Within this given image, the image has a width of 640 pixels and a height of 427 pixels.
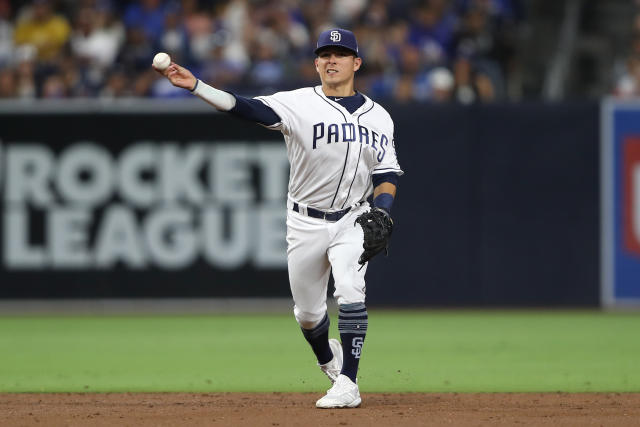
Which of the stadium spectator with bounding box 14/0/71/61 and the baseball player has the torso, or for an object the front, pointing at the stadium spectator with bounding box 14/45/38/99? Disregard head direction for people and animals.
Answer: the stadium spectator with bounding box 14/0/71/61

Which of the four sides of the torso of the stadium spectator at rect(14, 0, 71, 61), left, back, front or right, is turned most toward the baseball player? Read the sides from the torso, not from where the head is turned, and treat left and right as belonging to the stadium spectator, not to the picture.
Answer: front

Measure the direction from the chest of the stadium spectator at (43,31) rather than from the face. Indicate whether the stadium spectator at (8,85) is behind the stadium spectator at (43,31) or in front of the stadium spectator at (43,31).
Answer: in front

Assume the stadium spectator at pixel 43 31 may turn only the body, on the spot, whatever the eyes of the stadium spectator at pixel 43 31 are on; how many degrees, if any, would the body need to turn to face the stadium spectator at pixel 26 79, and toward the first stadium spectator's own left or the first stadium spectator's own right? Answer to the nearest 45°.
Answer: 0° — they already face them

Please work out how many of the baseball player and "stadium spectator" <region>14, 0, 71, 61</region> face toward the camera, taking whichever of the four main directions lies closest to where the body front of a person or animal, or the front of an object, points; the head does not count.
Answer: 2

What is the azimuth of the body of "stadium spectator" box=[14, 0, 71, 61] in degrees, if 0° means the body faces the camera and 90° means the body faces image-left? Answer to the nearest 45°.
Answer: approximately 0°

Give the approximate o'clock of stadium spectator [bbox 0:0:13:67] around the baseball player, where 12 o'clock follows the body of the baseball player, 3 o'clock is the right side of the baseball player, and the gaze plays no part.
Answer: The stadium spectator is roughly at 5 o'clock from the baseball player.

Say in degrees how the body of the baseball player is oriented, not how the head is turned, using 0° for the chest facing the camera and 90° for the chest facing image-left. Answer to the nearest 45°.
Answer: approximately 0°

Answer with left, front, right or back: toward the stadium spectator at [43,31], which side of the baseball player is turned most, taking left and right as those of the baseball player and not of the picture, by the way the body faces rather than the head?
back

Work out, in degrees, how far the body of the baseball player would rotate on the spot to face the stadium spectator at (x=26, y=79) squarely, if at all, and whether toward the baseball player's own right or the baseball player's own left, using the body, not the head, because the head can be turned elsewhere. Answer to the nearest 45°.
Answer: approximately 135° to the baseball player's own right
